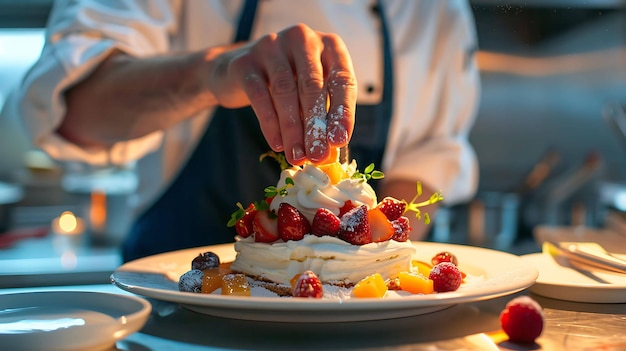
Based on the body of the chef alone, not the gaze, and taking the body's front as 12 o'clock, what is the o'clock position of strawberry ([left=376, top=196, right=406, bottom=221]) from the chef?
The strawberry is roughly at 11 o'clock from the chef.

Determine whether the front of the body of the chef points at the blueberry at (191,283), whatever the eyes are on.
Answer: yes

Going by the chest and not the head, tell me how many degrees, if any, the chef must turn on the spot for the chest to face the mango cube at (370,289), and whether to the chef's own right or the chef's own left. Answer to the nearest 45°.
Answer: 0° — they already face it

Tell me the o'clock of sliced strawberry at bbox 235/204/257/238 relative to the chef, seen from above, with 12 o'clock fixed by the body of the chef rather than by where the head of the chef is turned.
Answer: The sliced strawberry is roughly at 12 o'clock from the chef.

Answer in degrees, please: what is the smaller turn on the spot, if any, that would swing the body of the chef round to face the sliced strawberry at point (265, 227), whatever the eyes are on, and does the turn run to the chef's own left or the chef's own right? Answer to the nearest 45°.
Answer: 0° — they already face it

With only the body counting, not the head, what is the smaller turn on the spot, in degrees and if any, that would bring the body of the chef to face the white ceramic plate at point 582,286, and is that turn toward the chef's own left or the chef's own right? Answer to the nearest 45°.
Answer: approximately 45° to the chef's own left

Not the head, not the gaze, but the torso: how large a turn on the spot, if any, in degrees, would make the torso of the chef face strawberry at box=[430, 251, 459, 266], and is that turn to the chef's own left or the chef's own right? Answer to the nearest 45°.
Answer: approximately 45° to the chef's own left

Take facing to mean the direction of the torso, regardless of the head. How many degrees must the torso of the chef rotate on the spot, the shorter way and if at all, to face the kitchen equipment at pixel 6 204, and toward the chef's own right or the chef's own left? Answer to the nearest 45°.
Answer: approximately 135° to the chef's own right

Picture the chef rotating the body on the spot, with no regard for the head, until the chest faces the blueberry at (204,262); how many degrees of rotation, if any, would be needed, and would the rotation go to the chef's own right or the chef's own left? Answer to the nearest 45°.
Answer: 0° — they already face it

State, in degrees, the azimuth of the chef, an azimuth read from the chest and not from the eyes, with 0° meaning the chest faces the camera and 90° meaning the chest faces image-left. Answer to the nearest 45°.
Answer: approximately 0°

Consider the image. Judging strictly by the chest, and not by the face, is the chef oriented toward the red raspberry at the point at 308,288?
yes
